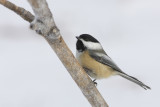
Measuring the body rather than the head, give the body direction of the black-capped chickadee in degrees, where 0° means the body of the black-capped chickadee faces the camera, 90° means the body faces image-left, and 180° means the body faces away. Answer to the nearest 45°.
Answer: approximately 90°
